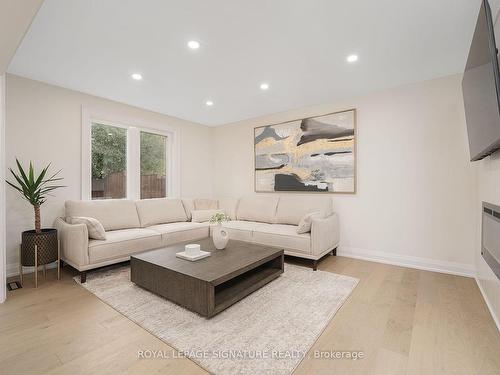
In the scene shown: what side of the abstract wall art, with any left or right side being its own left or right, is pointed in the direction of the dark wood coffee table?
front

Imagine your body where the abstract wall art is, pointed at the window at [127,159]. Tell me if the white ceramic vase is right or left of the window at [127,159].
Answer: left

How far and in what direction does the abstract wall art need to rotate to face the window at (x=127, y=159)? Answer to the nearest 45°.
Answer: approximately 45° to its right

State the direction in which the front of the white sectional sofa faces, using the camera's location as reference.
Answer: facing the viewer

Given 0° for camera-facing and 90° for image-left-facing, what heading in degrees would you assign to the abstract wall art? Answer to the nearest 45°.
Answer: approximately 45°

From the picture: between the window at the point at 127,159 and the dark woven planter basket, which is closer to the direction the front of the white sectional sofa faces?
the dark woven planter basket

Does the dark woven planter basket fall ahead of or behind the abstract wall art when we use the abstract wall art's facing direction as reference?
ahead

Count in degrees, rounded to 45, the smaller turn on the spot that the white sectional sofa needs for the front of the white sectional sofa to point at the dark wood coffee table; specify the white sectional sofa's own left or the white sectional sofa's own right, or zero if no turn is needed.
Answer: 0° — it already faces it

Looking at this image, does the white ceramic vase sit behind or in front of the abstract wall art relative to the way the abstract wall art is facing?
in front

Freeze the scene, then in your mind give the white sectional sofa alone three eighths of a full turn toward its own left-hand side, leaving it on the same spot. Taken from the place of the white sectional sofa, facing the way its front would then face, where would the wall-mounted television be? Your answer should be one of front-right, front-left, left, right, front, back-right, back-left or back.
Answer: right

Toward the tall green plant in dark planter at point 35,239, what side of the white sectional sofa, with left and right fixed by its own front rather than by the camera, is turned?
right

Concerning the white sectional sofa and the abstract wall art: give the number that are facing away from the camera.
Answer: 0
